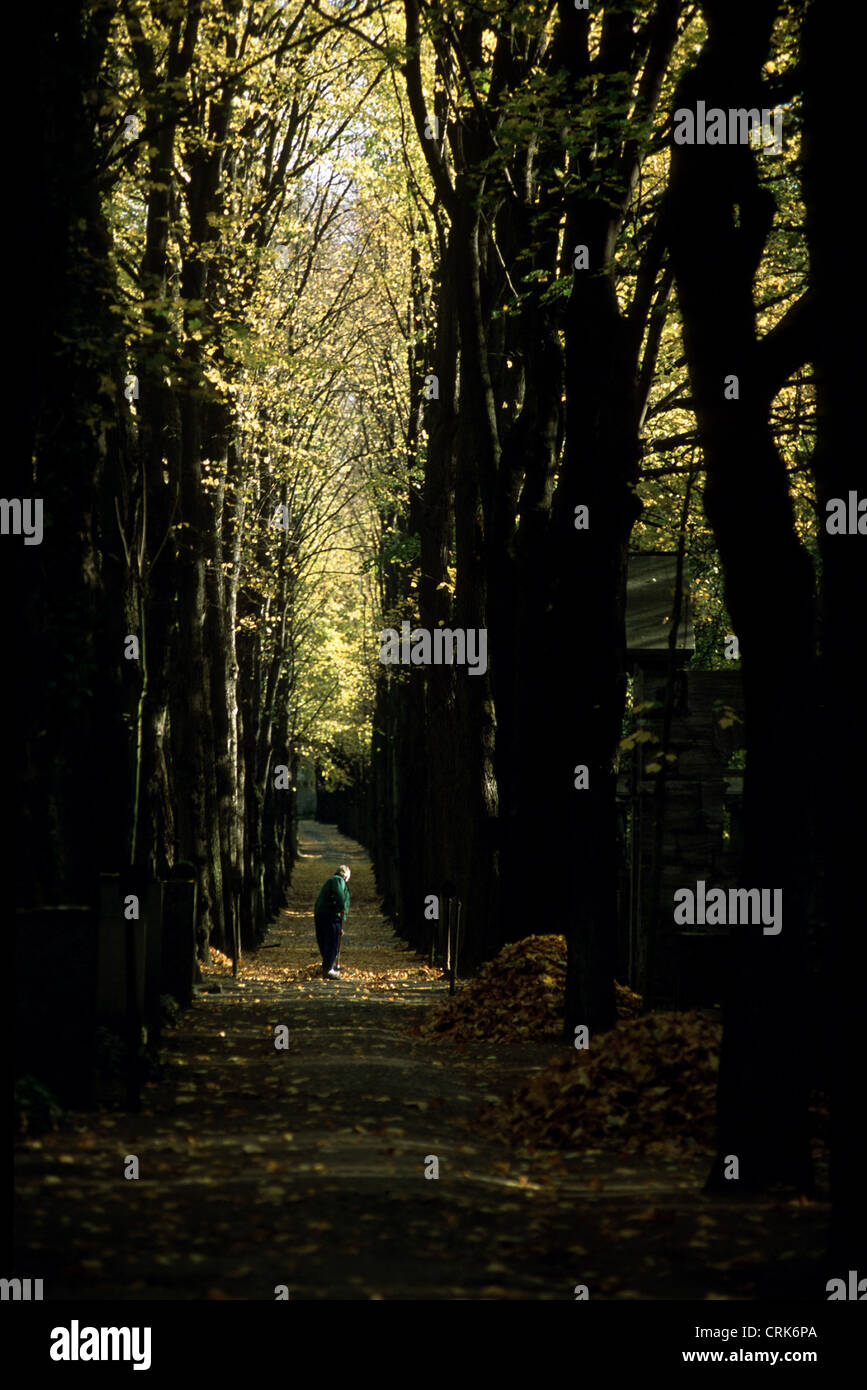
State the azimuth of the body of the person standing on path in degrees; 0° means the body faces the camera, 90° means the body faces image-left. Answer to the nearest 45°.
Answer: approximately 270°

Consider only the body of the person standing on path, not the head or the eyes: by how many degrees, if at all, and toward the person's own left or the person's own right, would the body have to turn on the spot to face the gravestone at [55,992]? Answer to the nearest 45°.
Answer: approximately 90° to the person's own right

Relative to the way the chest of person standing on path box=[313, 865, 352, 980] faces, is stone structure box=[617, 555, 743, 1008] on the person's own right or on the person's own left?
on the person's own right

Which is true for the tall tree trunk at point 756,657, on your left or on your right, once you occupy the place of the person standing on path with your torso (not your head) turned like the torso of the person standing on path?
on your right

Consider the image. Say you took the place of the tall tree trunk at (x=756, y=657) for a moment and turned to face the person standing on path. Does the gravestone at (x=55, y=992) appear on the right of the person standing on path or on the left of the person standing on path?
left

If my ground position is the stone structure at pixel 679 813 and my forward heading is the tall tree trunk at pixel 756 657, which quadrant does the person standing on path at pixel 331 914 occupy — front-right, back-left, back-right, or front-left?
back-right

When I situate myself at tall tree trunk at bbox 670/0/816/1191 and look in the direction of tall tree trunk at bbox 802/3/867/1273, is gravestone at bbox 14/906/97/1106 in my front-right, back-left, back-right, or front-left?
back-right

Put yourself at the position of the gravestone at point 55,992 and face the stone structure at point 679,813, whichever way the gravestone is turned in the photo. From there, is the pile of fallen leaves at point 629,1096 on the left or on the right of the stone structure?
right
